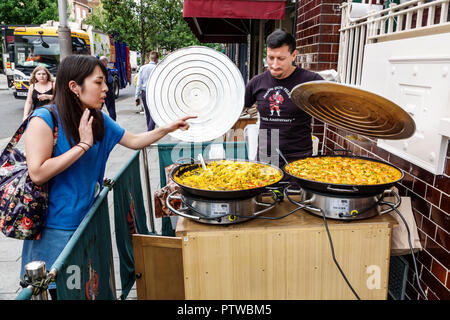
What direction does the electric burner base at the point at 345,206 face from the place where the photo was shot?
facing the viewer

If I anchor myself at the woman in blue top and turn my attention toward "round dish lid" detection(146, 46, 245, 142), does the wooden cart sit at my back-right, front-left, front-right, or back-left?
front-right

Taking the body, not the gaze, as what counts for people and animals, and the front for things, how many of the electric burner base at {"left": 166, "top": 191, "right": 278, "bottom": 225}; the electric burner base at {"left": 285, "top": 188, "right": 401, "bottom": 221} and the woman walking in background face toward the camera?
3

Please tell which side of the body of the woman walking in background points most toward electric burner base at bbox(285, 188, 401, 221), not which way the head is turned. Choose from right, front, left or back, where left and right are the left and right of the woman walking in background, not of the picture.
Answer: front

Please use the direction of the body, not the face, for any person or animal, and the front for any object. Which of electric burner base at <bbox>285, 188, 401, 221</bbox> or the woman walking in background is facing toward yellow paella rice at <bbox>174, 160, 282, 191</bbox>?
the woman walking in background

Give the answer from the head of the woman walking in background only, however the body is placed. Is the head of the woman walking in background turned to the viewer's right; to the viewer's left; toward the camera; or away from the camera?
toward the camera

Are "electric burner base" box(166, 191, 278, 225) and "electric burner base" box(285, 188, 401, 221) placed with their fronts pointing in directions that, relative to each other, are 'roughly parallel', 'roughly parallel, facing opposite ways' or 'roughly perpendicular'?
roughly parallel

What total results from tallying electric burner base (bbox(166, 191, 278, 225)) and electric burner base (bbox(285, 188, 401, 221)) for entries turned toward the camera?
2

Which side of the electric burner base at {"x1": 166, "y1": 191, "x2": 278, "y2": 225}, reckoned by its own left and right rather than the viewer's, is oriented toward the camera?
front

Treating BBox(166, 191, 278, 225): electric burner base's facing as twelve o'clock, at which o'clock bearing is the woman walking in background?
The woman walking in background is roughly at 5 o'clock from the electric burner base.

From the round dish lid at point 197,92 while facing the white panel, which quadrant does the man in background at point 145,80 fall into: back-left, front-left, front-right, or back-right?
back-left

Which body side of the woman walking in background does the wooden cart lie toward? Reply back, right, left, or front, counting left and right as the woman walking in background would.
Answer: front

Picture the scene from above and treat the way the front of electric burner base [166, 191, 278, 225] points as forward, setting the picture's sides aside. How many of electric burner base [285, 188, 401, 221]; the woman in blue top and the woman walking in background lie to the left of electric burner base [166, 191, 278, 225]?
1

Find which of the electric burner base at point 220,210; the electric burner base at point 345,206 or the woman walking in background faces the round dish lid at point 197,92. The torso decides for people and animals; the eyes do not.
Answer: the woman walking in background
